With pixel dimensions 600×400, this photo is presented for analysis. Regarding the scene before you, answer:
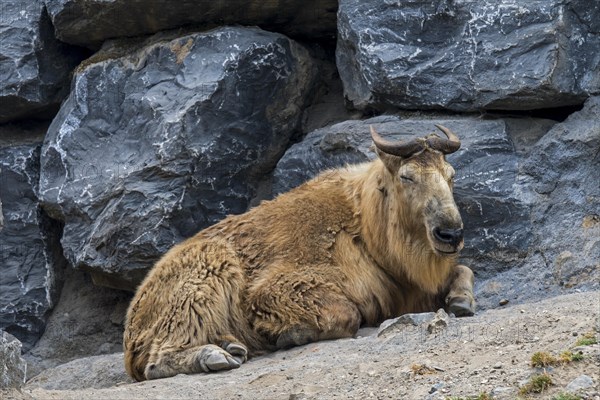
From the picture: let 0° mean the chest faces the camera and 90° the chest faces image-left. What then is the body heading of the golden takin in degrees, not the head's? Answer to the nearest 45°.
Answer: approximately 270°

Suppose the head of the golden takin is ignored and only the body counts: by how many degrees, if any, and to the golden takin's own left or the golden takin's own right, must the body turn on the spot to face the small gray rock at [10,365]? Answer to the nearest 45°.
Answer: approximately 135° to the golden takin's own right

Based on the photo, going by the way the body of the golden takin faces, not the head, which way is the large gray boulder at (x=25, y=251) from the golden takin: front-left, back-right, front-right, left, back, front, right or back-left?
back-left
